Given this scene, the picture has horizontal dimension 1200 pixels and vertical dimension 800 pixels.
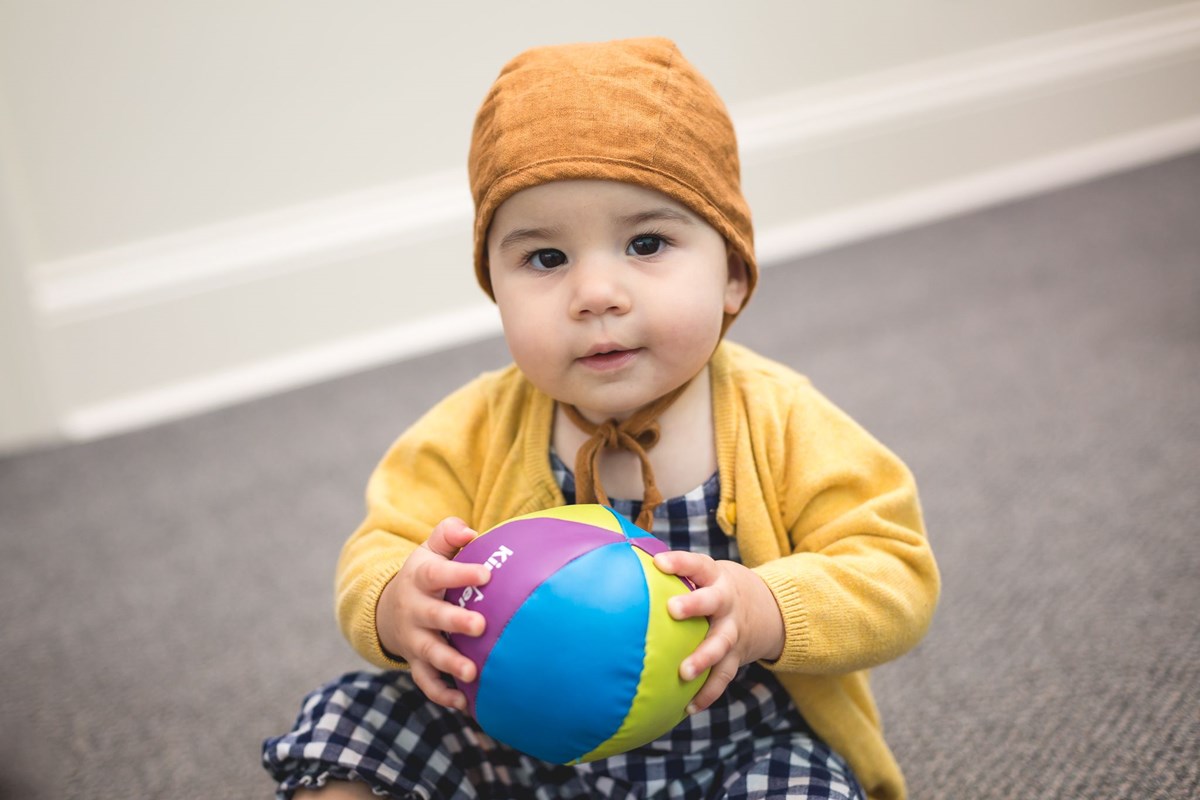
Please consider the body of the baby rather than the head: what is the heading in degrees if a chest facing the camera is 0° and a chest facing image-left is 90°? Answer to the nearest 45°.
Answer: approximately 0°
